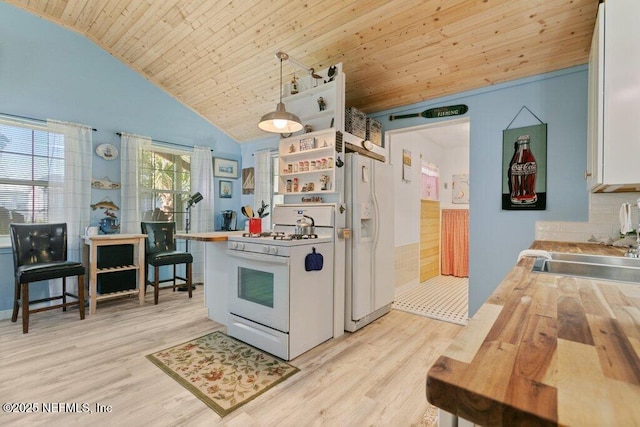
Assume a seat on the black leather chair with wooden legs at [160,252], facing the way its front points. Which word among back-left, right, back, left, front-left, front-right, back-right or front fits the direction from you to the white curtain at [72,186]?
back-right

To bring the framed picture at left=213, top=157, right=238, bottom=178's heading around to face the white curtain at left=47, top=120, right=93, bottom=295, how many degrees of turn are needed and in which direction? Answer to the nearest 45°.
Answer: approximately 90° to its right

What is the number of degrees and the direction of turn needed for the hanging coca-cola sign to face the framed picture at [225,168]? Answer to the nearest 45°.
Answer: approximately 45° to its right

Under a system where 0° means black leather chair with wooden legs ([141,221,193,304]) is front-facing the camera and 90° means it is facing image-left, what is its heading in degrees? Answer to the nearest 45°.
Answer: approximately 315°

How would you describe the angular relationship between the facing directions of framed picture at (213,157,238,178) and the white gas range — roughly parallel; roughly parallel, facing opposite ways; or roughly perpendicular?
roughly perpendicular

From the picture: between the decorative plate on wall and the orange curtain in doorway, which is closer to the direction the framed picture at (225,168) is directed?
the orange curtain in doorway

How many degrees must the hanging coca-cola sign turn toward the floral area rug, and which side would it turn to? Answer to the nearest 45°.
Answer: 0° — it already faces it

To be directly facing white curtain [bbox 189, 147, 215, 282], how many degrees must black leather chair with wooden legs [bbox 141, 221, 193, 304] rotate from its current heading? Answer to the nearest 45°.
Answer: approximately 90° to its left
